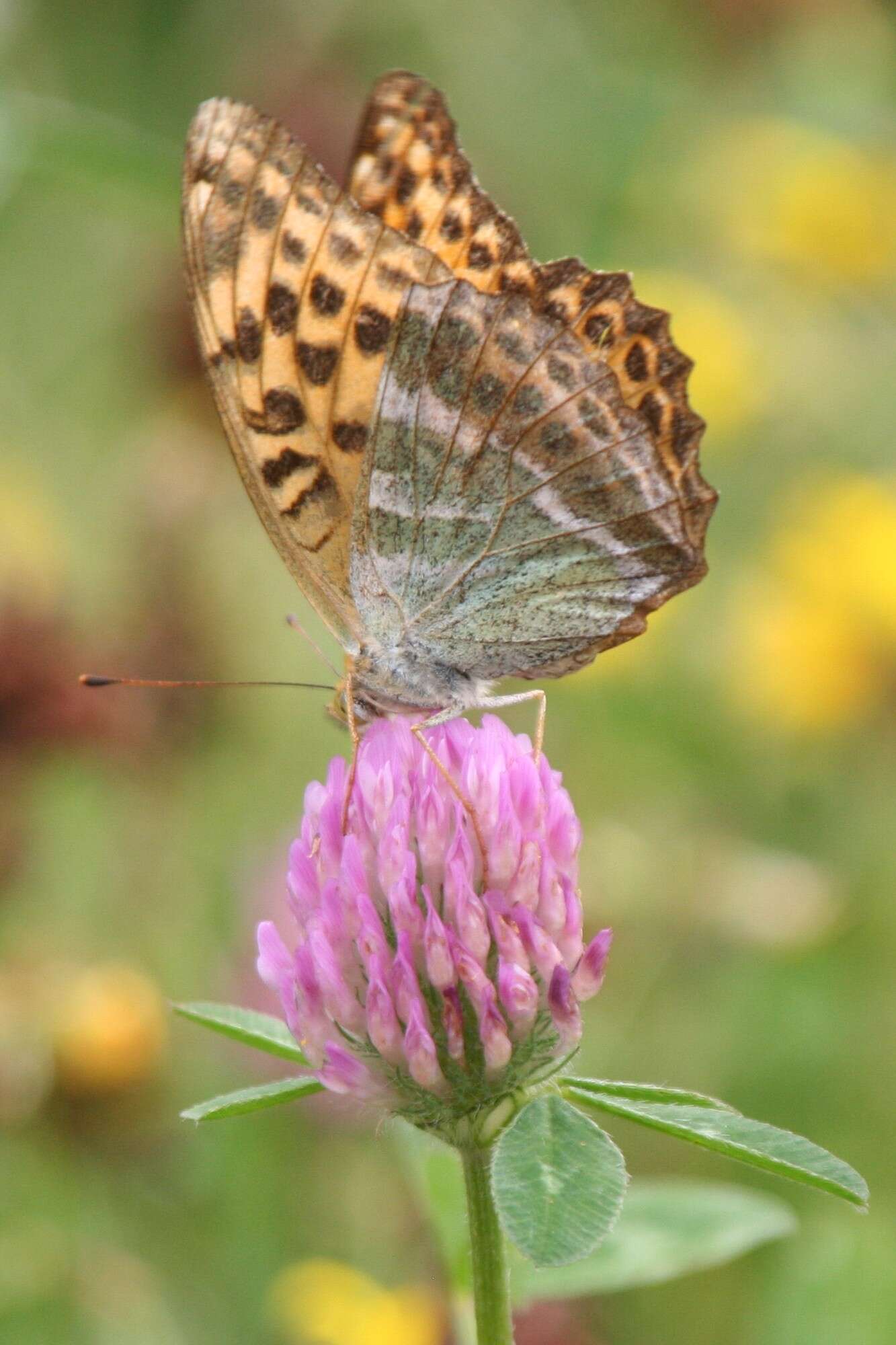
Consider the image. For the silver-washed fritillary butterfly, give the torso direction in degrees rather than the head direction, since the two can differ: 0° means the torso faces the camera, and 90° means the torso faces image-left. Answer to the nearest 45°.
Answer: approximately 90°

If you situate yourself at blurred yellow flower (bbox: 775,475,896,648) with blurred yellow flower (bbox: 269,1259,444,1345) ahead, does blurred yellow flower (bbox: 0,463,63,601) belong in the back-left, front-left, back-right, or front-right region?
front-right

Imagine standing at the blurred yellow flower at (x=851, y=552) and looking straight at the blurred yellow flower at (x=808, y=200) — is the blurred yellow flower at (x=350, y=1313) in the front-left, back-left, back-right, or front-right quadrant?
back-left

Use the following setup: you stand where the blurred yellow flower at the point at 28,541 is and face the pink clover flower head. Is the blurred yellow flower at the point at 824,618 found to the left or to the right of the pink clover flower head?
left

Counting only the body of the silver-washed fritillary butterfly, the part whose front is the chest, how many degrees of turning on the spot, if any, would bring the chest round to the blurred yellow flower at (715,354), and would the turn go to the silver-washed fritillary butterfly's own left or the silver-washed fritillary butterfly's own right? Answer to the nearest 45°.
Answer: approximately 90° to the silver-washed fritillary butterfly's own right

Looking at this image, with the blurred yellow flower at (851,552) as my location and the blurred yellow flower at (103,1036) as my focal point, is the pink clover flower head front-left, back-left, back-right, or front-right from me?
front-left

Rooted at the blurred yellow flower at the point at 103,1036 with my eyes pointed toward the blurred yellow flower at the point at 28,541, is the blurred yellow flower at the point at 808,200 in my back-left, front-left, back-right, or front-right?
front-right

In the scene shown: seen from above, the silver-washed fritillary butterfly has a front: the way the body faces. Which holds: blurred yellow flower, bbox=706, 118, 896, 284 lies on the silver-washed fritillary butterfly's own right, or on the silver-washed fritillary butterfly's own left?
on the silver-washed fritillary butterfly's own right

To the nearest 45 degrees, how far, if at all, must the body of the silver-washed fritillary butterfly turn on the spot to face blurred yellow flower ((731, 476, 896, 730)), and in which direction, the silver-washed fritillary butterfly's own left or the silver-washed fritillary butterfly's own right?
approximately 135° to the silver-washed fritillary butterfly's own right

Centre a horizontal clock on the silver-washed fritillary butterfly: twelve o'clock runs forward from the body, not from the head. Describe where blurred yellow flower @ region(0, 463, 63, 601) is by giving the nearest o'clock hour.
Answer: The blurred yellow flower is roughly at 2 o'clock from the silver-washed fritillary butterfly.

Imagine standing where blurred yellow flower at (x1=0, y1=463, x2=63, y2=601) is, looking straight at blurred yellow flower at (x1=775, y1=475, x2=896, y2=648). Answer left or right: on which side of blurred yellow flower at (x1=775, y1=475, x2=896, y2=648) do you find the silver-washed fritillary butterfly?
right
